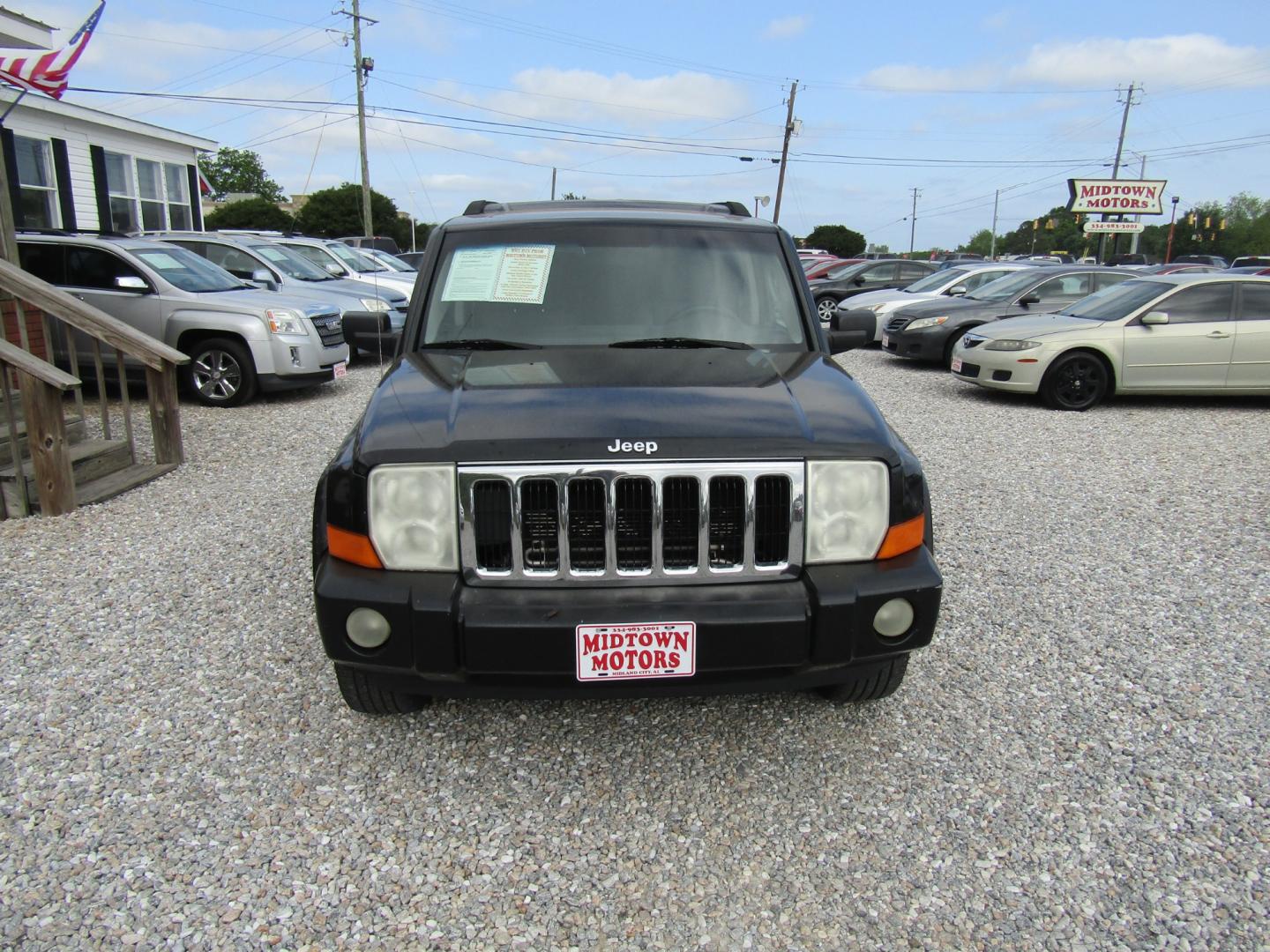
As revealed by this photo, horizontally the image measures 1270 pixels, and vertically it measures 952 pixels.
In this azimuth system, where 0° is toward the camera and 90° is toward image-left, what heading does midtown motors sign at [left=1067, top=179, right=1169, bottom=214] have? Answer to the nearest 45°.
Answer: approximately 0°

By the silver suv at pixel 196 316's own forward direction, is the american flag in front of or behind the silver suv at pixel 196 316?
behind

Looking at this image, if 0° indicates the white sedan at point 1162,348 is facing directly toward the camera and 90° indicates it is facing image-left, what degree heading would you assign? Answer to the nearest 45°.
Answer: approximately 90°

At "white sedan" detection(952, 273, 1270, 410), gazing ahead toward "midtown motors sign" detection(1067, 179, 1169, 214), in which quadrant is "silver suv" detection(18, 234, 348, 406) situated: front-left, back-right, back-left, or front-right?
back-left

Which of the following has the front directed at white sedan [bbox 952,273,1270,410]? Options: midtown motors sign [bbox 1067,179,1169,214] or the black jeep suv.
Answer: the midtown motors sign

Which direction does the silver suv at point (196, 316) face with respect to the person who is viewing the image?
facing the viewer and to the right of the viewer

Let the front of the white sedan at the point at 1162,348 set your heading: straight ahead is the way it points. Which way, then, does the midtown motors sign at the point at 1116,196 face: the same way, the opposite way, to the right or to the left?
to the left

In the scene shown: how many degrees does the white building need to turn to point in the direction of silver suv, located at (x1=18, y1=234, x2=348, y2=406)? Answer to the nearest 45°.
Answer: approximately 45° to its right

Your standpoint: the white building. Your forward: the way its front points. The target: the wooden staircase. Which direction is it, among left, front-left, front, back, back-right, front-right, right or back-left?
front-right

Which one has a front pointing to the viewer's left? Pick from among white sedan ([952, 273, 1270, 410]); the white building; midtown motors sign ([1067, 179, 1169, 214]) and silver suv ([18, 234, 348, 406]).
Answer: the white sedan

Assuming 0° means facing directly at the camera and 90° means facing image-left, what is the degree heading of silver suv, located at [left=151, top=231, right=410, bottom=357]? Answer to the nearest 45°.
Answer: approximately 315°

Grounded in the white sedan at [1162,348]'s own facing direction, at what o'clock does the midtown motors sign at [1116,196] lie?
The midtown motors sign is roughly at 3 o'clock from the white sedan.
